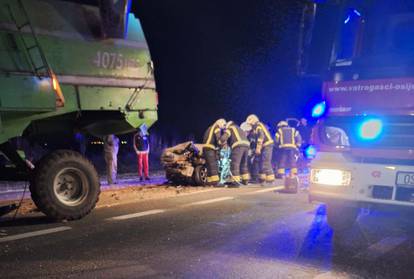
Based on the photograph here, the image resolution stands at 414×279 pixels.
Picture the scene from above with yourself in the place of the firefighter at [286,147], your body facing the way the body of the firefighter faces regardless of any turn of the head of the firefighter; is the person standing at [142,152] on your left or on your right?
on your left

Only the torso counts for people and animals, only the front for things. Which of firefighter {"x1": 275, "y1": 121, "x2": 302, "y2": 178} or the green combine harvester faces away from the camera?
the firefighter

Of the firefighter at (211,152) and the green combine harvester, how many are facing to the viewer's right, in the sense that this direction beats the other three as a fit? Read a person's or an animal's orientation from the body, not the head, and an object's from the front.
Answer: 1

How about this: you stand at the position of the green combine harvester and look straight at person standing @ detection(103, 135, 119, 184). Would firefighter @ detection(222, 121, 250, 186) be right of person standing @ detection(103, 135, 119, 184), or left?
right

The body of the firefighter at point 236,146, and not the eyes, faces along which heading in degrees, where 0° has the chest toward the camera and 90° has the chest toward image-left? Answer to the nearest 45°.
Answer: approximately 135°

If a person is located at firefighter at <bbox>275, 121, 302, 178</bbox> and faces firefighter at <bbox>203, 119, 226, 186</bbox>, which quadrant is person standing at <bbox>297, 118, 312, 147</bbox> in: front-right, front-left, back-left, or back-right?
back-right

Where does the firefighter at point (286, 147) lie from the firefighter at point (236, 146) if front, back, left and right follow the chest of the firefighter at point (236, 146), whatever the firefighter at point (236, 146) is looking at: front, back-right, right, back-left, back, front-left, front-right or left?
right

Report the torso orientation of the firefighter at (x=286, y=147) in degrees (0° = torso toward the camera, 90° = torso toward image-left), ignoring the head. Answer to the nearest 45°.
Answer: approximately 180°
